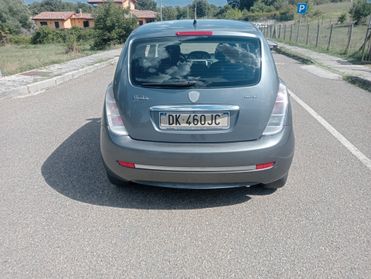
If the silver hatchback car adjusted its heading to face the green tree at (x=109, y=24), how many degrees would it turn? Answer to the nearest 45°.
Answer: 0° — it already faces it

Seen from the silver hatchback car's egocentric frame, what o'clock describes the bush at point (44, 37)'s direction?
The bush is roughly at 11 o'clock from the silver hatchback car.

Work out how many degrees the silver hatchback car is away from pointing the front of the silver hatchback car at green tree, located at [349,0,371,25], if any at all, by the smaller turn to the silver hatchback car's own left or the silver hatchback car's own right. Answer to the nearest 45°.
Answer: approximately 45° to the silver hatchback car's own right

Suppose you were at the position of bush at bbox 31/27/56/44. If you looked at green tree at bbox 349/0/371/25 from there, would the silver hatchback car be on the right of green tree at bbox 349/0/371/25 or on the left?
right

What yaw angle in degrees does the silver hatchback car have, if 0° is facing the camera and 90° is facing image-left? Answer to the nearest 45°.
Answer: approximately 180°

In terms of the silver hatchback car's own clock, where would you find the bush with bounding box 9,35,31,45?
The bush is roughly at 11 o'clock from the silver hatchback car.
